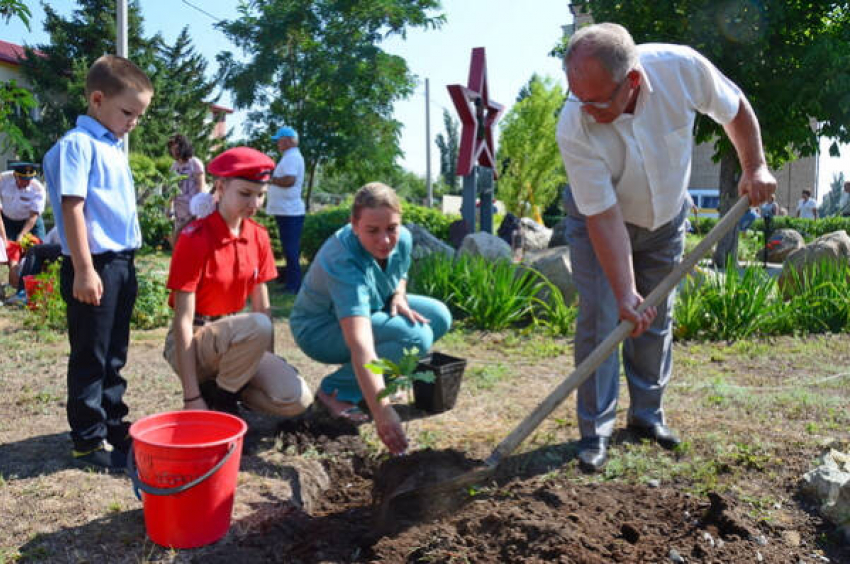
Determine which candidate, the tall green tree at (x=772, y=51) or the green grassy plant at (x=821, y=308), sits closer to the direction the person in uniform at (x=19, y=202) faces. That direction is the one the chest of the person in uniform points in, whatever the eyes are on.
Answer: the green grassy plant

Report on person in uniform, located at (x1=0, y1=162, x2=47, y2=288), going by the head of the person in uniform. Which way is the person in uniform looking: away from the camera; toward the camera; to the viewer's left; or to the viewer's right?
toward the camera

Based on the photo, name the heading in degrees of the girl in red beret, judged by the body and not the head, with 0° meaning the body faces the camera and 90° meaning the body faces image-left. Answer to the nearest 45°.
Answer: approximately 315°

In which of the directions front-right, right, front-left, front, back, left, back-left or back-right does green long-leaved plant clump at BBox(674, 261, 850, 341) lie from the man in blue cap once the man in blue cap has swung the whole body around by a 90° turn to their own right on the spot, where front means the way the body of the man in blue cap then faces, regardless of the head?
back-right

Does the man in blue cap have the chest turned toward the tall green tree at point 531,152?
no

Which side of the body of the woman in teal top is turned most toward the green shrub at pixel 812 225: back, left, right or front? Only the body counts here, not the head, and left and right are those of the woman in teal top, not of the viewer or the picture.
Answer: left

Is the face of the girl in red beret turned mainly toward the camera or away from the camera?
toward the camera

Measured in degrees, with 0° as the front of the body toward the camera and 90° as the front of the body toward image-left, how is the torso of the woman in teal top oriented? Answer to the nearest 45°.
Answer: approximately 315°

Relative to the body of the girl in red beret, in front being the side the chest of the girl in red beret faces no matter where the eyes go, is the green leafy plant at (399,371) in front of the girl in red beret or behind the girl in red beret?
in front

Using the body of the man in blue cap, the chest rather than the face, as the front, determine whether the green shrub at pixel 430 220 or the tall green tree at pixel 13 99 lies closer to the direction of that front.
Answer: the tall green tree

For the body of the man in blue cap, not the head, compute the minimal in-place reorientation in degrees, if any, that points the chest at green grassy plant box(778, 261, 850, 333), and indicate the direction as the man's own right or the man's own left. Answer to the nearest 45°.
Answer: approximately 135° to the man's own left

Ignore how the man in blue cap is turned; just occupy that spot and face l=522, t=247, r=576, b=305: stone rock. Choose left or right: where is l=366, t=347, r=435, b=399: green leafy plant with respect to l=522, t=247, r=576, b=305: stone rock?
right

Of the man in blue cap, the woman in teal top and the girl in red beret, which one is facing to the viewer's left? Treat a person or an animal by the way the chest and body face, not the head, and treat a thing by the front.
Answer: the man in blue cap

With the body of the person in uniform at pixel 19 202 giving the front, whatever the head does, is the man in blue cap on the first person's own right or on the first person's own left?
on the first person's own left

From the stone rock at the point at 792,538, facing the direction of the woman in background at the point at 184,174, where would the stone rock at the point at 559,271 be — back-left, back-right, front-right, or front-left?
front-right
